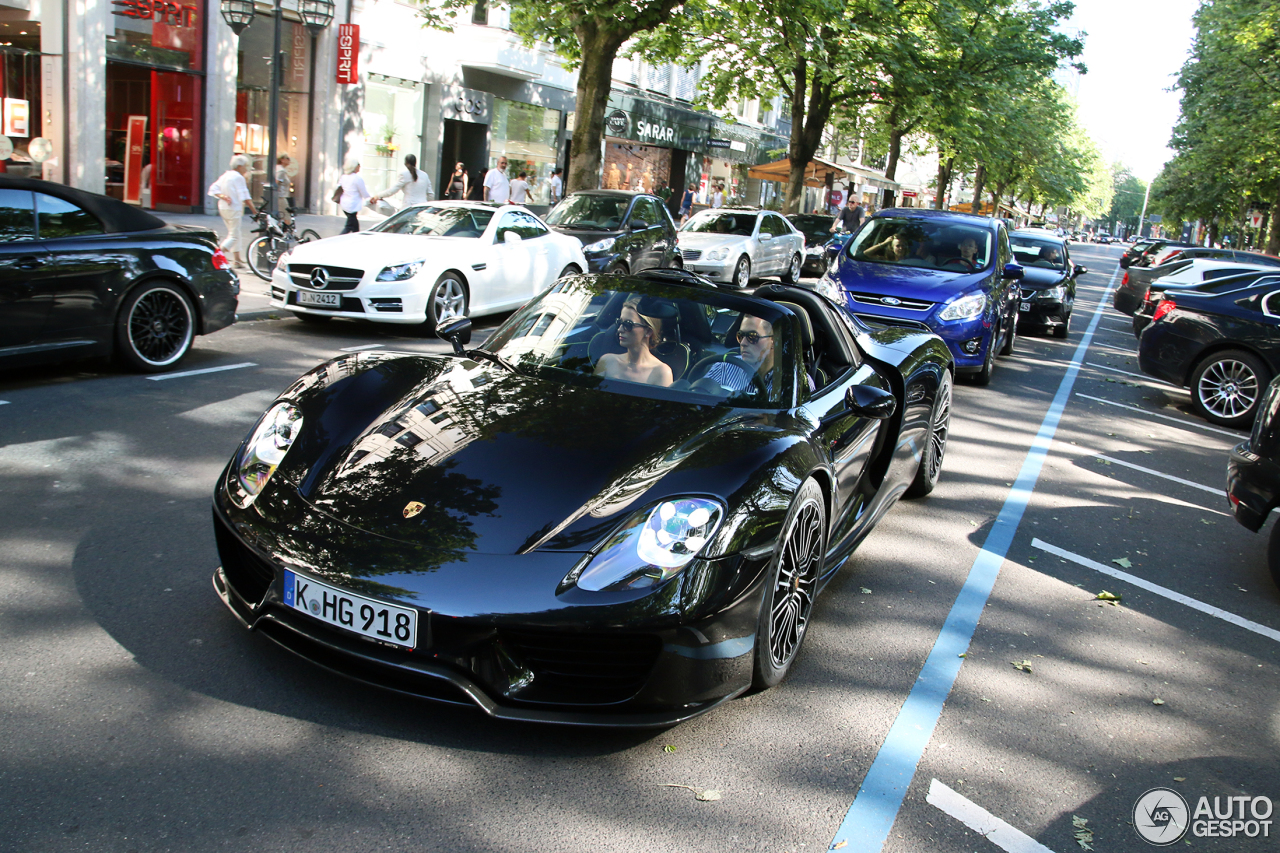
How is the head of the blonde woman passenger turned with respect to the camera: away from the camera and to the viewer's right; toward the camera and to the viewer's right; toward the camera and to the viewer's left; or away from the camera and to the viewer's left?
toward the camera and to the viewer's left

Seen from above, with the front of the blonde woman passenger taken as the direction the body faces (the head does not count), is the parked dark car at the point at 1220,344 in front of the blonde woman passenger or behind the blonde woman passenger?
behind

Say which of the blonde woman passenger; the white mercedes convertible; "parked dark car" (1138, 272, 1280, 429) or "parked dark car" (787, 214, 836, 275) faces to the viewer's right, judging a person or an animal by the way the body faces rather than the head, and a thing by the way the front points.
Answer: "parked dark car" (1138, 272, 1280, 429)

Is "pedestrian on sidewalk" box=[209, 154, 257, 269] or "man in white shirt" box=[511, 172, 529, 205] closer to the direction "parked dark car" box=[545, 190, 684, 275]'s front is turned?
the pedestrian on sidewalk

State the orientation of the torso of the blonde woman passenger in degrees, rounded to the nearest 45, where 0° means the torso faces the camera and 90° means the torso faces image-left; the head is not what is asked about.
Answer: approximately 45°

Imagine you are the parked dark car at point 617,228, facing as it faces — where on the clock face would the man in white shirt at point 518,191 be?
The man in white shirt is roughly at 4 o'clock from the parked dark car.

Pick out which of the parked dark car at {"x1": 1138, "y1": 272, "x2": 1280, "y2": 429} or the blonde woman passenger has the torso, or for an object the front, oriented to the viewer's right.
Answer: the parked dark car

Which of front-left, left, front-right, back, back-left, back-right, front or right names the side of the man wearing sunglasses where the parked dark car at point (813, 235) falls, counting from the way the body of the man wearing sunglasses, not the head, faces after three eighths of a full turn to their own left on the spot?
left
